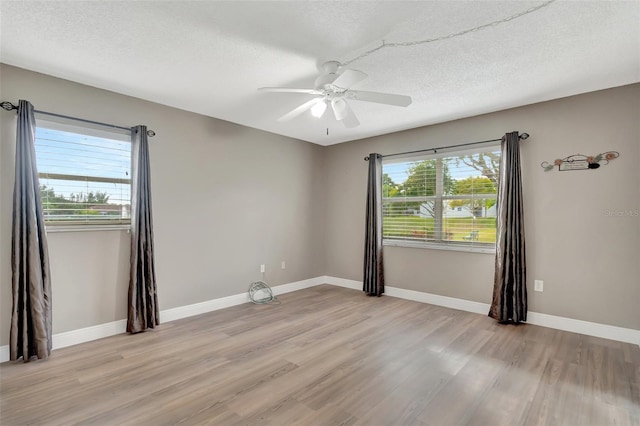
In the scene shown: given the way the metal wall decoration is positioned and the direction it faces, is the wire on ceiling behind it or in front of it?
in front

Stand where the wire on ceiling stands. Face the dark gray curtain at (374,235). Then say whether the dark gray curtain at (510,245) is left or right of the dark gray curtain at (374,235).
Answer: right

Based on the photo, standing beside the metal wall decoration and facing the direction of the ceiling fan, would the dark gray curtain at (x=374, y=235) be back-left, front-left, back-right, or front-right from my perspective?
front-right

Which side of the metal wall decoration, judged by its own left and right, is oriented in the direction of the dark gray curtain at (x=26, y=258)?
front

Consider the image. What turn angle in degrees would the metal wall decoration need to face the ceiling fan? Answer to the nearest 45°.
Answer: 0° — it already faces it

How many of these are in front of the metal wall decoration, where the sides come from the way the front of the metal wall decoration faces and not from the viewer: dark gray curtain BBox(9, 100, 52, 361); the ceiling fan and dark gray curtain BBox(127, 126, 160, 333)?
3

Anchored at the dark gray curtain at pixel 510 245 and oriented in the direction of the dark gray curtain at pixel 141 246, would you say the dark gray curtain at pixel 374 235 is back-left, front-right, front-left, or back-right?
front-right

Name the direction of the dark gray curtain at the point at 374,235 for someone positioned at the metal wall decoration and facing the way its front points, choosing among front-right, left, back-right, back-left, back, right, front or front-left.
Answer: front-right

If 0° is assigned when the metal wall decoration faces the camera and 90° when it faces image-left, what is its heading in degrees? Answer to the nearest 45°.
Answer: approximately 45°

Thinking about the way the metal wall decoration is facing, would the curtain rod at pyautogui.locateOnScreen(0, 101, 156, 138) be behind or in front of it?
in front
